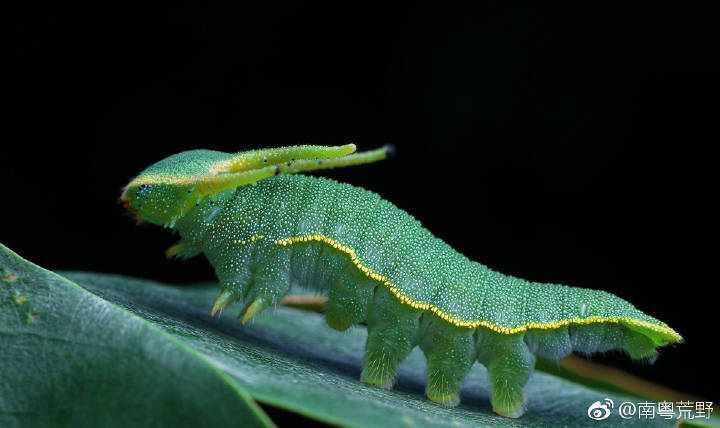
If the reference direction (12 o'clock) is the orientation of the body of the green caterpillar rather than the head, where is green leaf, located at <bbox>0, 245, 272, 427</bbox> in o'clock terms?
The green leaf is roughly at 10 o'clock from the green caterpillar.

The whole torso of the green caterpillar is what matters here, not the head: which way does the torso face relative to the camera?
to the viewer's left
